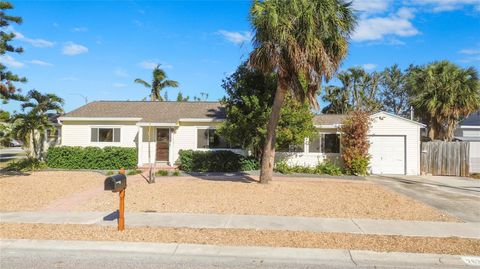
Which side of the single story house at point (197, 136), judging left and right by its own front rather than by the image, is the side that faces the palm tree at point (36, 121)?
right

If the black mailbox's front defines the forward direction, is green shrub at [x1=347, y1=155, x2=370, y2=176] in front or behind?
behind

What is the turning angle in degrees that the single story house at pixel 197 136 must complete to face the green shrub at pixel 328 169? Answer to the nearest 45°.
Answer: approximately 90° to its left

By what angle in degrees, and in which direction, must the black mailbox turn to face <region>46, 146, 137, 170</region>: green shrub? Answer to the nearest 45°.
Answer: approximately 135° to its right

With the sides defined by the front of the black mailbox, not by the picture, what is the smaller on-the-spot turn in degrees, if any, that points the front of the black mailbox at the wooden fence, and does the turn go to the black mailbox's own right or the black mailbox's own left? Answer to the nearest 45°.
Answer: approximately 180°

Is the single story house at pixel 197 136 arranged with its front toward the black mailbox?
yes

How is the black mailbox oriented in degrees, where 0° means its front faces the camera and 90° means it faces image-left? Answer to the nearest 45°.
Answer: approximately 45°

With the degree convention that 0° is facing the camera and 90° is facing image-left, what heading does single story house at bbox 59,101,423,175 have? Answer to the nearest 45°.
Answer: approximately 0°

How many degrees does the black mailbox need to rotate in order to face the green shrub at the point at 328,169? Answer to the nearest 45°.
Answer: approximately 180°

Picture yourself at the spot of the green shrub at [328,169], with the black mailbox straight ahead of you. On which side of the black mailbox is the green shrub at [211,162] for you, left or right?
right

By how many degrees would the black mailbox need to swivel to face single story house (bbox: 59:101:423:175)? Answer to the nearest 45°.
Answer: approximately 135° to its right
